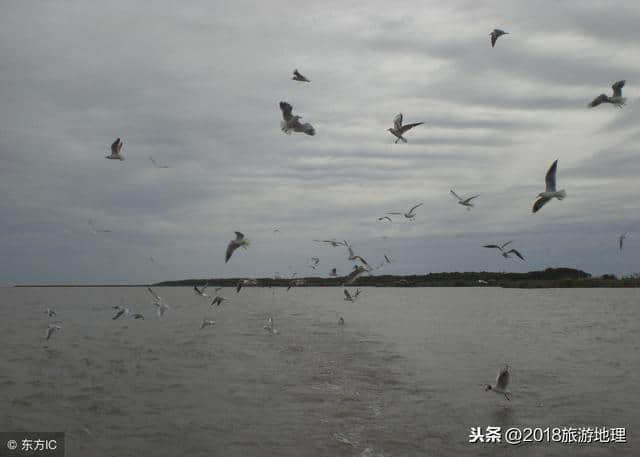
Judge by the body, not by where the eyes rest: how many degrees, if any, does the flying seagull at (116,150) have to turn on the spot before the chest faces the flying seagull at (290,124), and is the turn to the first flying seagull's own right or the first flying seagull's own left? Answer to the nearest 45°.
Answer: approximately 135° to the first flying seagull's own left

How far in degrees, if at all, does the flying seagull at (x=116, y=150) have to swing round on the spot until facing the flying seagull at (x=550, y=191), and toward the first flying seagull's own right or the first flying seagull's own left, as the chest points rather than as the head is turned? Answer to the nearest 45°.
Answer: approximately 135° to the first flying seagull's own left

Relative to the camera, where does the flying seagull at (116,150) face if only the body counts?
to the viewer's left

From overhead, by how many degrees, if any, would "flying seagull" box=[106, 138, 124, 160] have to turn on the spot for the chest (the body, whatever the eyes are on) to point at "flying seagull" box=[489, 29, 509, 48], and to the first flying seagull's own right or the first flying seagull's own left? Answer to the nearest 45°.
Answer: approximately 135° to the first flying seagull's own left

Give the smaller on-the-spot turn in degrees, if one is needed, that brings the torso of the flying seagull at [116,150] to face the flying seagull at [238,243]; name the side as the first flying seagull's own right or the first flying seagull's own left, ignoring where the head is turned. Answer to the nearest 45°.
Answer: approximately 135° to the first flying seagull's own left
